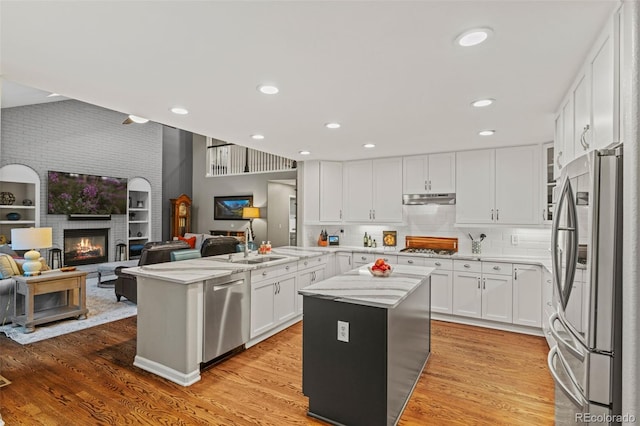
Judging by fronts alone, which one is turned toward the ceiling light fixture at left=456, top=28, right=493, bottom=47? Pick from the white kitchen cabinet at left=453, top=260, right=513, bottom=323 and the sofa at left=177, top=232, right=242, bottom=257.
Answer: the white kitchen cabinet

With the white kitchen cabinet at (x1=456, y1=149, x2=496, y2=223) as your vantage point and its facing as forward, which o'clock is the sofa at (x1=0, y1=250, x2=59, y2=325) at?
The sofa is roughly at 2 o'clock from the white kitchen cabinet.

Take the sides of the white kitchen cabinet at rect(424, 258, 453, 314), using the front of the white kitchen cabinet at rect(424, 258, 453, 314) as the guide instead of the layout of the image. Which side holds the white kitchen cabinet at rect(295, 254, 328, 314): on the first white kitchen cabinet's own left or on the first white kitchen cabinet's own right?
on the first white kitchen cabinet's own right

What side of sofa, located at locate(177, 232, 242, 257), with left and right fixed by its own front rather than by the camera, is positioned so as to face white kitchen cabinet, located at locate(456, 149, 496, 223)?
back

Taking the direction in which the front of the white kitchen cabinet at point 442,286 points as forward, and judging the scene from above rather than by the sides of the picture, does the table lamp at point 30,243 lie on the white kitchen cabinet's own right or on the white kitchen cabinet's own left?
on the white kitchen cabinet's own right

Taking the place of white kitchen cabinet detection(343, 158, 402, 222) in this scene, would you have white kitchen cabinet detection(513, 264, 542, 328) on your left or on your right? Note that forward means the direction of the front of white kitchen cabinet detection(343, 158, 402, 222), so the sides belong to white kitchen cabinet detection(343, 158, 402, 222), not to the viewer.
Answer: on your left

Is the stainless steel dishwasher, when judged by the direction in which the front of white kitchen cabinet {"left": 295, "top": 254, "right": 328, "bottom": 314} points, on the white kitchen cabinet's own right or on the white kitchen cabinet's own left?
on the white kitchen cabinet's own right

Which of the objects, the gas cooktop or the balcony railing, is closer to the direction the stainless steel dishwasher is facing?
the gas cooktop

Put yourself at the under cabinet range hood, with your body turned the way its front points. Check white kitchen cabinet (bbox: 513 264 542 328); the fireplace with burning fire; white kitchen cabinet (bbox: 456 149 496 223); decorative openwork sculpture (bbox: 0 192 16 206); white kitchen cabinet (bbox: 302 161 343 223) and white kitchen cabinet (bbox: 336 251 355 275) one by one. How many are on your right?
4

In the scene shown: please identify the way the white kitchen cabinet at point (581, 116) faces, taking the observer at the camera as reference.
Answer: facing to the left of the viewer

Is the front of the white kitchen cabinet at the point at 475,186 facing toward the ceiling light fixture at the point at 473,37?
yes

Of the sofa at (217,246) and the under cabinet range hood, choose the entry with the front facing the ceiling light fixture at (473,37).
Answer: the under cabinet range hood

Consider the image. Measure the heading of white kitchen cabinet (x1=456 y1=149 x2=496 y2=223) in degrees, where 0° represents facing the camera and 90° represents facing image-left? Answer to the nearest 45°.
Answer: approximately 0°
